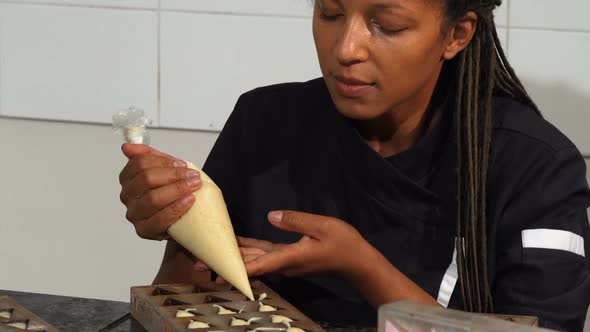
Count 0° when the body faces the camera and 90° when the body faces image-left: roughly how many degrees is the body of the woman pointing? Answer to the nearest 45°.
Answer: approximately 45°

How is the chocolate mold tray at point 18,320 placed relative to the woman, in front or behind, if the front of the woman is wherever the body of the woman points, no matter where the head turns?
in front
